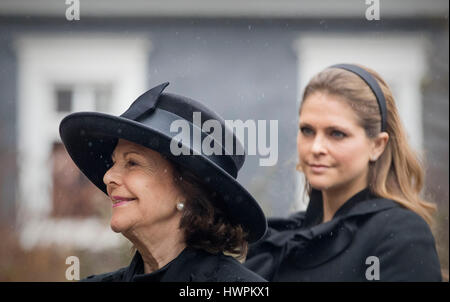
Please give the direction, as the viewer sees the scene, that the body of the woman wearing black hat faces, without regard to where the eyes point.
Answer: to the viewer's left

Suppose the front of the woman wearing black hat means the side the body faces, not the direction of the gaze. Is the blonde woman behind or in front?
behind

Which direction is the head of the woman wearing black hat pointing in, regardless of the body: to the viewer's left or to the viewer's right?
to the viewer's left

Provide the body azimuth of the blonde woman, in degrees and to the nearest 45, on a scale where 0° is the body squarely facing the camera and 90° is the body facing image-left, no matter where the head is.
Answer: approximately 45°
